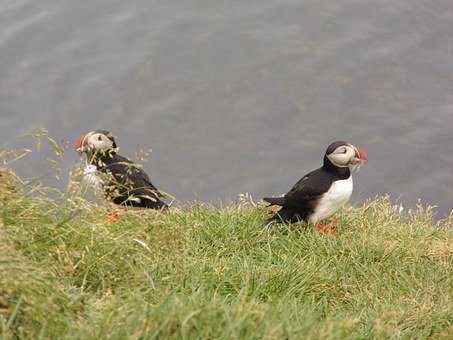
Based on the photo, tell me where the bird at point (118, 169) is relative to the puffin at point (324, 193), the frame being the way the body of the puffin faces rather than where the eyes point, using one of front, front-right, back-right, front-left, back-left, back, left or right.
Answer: back

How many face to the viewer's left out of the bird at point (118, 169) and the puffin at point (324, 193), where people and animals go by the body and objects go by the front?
1

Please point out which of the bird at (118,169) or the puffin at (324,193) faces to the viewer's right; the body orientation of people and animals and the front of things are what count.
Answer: the puffin

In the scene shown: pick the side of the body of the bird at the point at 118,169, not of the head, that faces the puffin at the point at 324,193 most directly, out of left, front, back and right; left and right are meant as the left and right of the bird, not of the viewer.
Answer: back

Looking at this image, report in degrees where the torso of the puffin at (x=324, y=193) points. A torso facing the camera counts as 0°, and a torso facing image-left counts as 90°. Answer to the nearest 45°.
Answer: approximately 270°

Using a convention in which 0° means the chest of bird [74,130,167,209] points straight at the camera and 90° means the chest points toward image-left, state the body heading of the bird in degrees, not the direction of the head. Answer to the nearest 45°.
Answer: approximately 90°

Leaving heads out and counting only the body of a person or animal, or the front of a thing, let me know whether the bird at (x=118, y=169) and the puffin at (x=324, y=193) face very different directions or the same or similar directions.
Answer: very different directions
